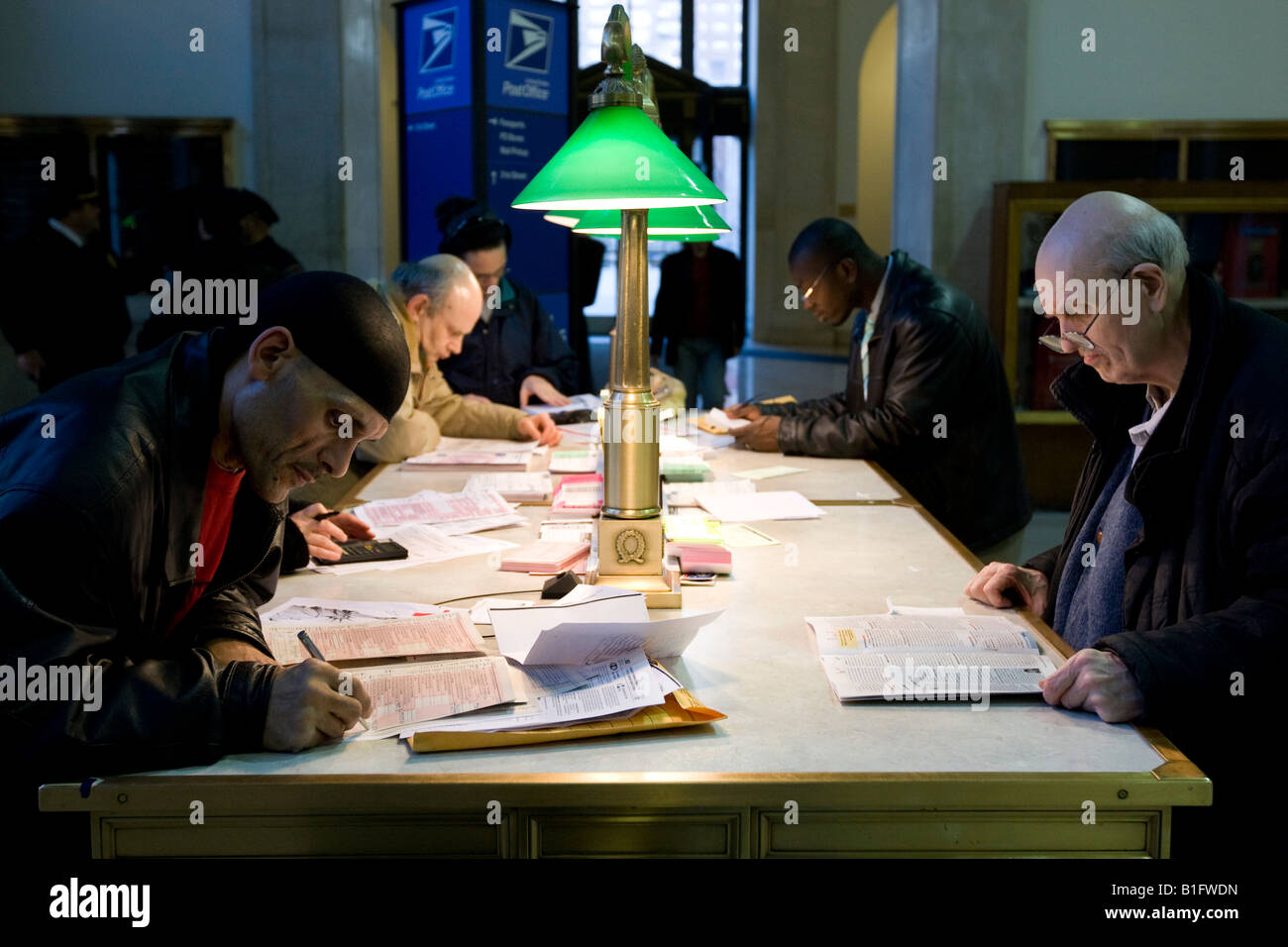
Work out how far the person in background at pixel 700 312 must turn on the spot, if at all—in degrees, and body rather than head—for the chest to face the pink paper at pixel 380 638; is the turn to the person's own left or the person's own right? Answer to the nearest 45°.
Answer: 0° — they already face it

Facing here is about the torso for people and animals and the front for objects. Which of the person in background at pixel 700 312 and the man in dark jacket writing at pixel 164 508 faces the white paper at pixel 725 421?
the person in background

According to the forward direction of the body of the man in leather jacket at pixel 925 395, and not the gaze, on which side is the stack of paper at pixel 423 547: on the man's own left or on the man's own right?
on the man's own left

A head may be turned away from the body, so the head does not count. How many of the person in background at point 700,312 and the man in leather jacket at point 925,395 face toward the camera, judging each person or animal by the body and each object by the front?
1

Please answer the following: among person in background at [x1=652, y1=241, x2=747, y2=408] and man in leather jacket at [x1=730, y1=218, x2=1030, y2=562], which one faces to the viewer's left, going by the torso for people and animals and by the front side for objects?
the man in leather jacket

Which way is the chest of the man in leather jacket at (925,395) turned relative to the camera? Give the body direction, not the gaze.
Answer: to the viewer's left

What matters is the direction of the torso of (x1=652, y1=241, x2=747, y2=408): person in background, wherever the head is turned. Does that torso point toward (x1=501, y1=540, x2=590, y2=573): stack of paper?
yes

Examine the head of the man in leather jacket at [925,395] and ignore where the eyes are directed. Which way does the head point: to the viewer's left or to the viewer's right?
to the viewer's left

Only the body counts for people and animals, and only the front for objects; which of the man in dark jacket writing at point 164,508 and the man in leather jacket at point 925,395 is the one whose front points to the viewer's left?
the man in leather jacket

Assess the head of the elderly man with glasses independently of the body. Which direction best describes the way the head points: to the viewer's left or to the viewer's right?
to the viewer's left
